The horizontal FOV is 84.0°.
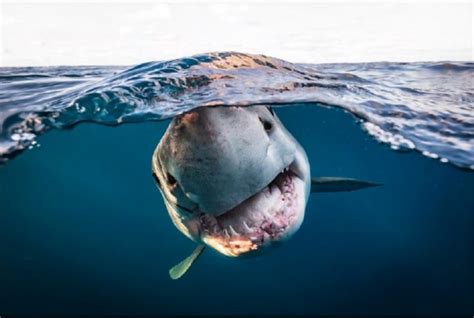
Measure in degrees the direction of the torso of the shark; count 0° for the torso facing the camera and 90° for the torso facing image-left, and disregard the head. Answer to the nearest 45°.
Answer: approximately 0°
